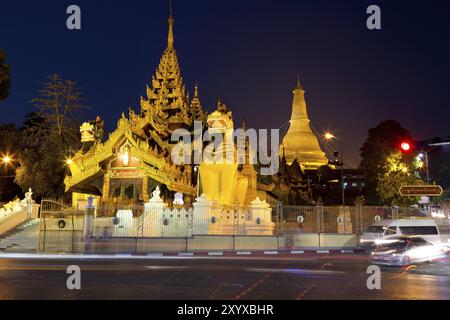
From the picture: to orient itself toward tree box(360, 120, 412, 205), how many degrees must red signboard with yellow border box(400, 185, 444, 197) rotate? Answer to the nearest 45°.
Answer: approximately 180°

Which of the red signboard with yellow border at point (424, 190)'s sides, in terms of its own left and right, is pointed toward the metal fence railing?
right

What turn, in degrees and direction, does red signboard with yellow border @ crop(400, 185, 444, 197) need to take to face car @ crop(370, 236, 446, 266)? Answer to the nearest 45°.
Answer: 0° — it already faces it

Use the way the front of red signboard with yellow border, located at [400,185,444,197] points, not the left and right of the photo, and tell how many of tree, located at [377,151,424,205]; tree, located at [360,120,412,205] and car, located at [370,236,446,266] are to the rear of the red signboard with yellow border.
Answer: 2

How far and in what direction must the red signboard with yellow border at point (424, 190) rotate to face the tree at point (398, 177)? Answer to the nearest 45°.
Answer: approximately 180°

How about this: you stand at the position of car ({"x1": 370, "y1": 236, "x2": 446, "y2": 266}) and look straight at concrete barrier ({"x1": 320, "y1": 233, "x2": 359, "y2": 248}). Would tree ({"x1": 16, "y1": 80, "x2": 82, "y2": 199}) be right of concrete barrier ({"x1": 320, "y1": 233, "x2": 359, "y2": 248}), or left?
left

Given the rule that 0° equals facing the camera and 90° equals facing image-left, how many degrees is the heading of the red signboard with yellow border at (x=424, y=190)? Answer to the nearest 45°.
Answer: approximately 0°

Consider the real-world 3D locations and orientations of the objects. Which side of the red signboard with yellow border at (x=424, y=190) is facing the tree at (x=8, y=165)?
right

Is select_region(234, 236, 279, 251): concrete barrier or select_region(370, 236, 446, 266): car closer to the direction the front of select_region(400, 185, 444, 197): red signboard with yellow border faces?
the car

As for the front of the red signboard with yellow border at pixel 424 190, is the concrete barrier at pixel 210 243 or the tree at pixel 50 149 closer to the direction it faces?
the concrete barrier

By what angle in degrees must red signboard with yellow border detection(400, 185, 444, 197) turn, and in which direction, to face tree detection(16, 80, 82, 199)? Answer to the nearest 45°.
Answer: approximately 90° to its right

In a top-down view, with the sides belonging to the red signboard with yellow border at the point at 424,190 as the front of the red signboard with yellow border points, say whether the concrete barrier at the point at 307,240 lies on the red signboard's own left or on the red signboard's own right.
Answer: on the red signboard's own right

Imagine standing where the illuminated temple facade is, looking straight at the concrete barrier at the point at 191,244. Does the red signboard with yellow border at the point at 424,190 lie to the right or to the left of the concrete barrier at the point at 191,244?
left
